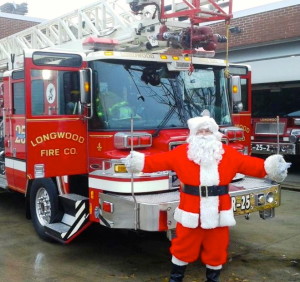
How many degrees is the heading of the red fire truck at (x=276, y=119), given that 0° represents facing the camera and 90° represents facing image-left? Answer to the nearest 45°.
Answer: approximately 0°

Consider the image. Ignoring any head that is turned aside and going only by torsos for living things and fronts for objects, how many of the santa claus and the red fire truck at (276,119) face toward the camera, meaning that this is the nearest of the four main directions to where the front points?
2

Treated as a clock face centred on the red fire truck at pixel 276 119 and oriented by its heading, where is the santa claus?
The santa claus is roughly at 12 o'clock from the red fire truck.

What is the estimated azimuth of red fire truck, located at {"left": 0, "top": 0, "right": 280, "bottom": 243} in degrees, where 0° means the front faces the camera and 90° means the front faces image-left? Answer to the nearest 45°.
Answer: approximately 315°

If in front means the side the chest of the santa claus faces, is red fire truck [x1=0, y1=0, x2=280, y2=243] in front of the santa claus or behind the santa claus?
behind

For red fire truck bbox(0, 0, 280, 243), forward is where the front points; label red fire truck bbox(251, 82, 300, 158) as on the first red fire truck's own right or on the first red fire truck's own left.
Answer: on the first red fire truck's own left

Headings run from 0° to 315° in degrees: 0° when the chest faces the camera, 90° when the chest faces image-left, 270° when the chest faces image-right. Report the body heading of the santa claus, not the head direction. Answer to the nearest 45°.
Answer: approximately 0°

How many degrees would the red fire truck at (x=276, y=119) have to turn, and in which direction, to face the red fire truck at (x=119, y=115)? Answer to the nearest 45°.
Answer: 0° — it already faces it

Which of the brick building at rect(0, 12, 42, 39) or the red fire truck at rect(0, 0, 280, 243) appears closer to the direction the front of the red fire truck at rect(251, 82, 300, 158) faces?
the red fire truck

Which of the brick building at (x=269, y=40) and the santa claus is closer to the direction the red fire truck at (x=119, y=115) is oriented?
the santa claus

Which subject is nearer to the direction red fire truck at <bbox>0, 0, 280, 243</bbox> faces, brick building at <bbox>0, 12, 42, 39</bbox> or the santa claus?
the santa claus
